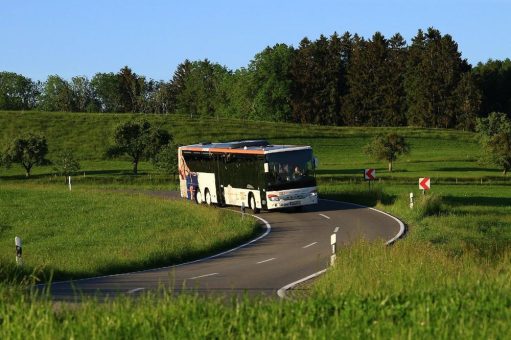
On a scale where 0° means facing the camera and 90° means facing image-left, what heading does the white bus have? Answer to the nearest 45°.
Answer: approximately 315°
